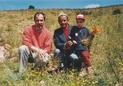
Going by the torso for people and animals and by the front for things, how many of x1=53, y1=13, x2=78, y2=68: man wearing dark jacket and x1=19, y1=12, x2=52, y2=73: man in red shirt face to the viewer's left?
0

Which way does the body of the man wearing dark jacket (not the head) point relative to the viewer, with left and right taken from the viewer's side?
facing the viewer and to the right of the viewer

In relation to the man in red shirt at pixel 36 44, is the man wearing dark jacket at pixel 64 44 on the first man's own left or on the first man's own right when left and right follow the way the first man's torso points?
on the first man's own left

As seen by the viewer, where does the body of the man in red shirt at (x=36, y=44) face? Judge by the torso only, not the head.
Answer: toward the camera
